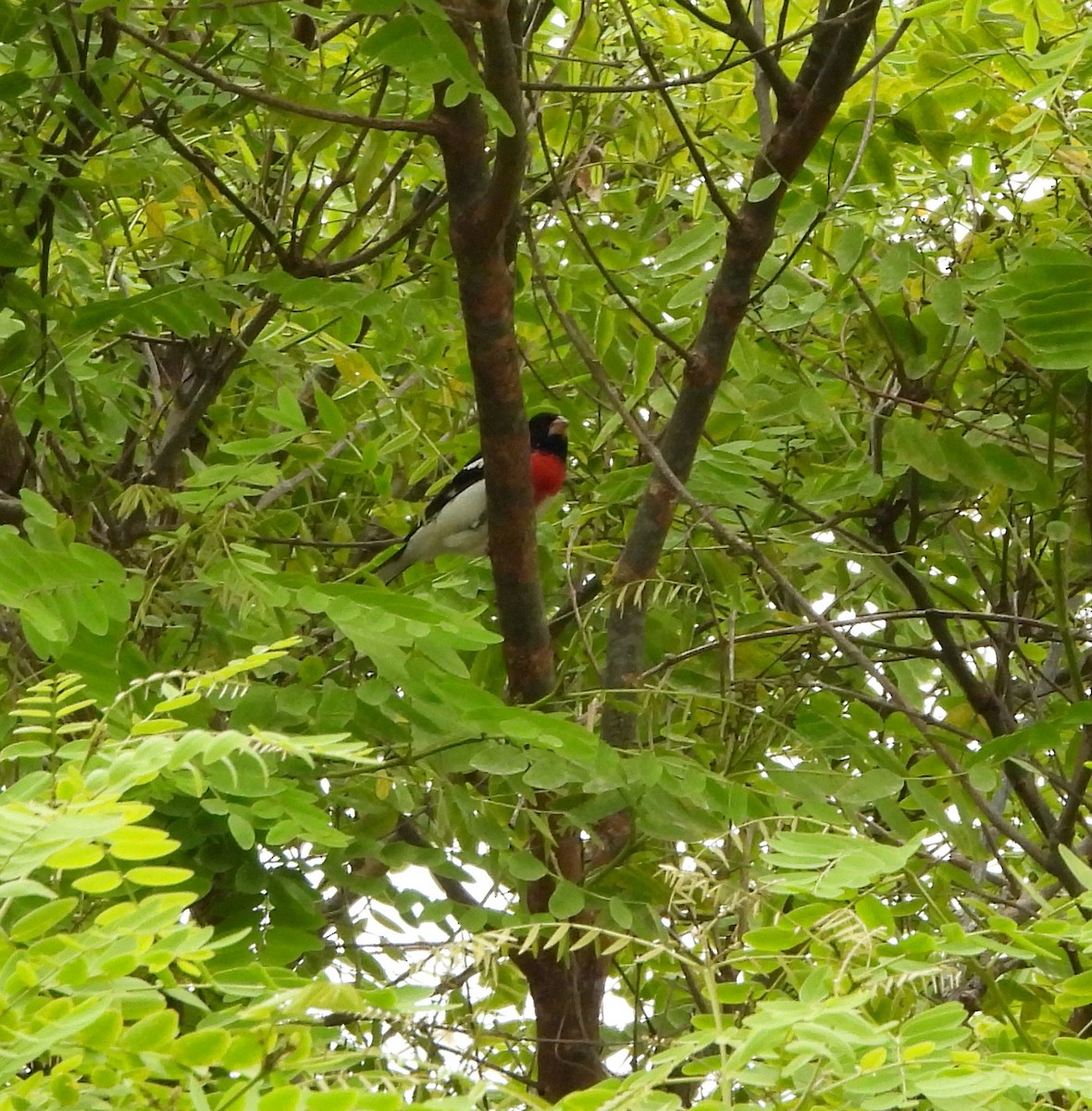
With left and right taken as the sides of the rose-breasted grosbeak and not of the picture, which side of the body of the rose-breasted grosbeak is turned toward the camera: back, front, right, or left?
right
